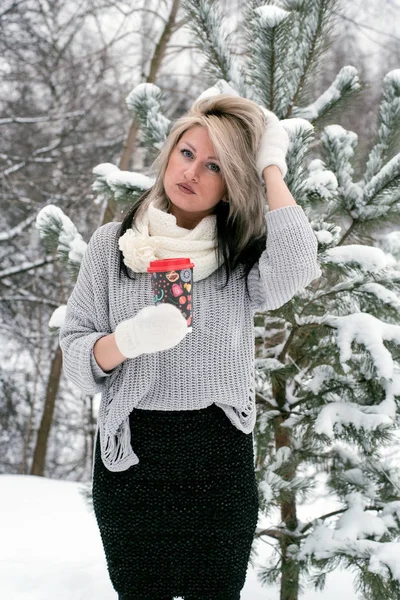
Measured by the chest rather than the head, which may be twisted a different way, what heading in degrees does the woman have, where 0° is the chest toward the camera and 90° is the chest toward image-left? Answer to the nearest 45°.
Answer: approximately 0°

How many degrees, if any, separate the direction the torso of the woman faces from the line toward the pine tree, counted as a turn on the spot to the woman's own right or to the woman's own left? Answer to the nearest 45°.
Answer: approximately 135° to the woman's own left
